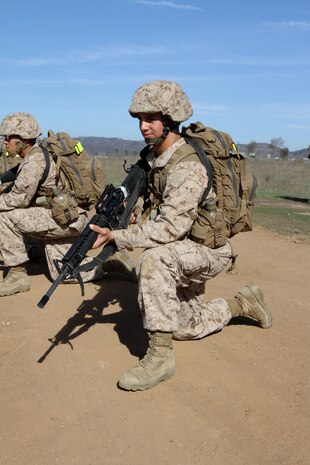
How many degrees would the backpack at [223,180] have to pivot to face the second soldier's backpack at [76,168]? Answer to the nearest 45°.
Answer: approximately 135° to its left

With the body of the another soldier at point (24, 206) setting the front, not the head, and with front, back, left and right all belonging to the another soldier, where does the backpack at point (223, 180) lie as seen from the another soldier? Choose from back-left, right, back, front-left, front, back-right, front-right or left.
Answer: back-left

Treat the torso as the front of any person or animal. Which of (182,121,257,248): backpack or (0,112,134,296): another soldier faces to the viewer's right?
the backpack

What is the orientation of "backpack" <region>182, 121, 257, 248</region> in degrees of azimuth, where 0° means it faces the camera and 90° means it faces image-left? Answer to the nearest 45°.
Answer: approximately 270°

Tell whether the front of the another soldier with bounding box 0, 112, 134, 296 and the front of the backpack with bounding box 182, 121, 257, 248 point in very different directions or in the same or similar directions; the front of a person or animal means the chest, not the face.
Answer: very different directions
